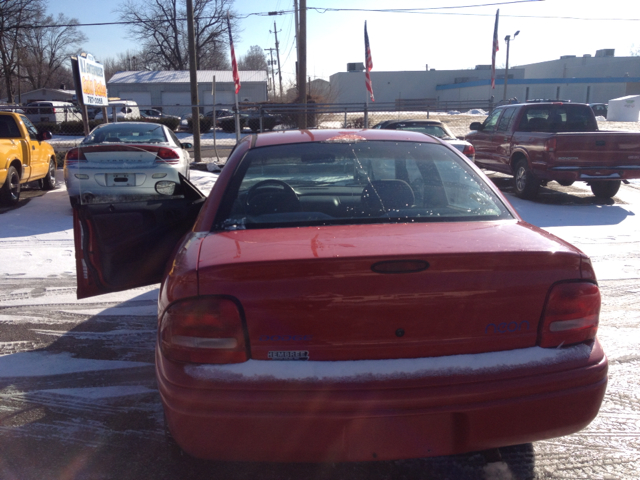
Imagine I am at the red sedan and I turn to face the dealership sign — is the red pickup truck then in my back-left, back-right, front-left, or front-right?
front-right

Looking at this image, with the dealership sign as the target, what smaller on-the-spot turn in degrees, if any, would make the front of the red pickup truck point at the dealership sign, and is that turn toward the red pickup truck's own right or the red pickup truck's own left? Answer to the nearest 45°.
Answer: approximately 45° to the red pickup truck's own left

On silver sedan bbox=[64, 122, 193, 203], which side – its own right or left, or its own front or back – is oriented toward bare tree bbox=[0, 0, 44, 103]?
front

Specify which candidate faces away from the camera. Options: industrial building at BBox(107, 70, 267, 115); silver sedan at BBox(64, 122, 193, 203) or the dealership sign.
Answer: the silver sedan

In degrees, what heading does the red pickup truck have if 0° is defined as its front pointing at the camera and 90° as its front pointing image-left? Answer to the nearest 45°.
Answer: approximately 135°

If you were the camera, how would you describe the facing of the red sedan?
facing away from the viewer

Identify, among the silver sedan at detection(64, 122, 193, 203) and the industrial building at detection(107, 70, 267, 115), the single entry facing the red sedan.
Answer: the industrial building

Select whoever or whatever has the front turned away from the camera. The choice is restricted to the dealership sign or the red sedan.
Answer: the red sedan

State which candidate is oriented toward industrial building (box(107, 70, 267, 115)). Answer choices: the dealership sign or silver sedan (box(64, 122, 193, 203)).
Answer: the silver sedan

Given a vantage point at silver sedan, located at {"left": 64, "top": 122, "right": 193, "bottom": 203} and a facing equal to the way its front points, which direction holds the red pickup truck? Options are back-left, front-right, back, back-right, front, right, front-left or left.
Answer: right

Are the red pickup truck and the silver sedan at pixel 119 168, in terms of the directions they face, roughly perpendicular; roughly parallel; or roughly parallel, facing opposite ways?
roughly parallel

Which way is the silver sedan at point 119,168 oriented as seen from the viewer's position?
away from the camera

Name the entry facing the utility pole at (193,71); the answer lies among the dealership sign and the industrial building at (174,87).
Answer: the industrial building

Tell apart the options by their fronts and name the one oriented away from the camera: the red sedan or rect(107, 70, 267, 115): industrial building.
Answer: the red sedan

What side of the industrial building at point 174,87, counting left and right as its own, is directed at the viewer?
front

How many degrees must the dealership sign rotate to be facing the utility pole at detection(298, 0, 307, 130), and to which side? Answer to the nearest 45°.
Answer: approximately 90° to its left
